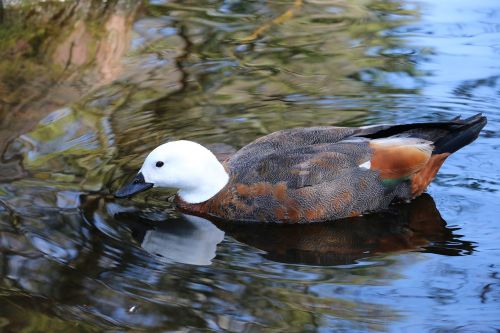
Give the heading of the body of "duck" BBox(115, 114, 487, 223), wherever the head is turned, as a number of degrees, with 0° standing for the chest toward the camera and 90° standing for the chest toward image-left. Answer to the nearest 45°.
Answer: approximately 90°
